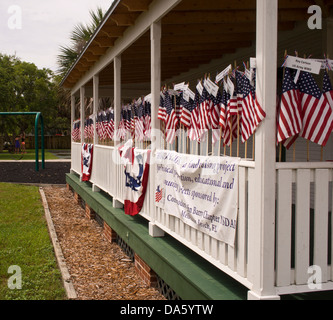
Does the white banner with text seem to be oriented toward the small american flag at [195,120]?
no

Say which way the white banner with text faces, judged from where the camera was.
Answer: facing the viewer and to the left of the viewer

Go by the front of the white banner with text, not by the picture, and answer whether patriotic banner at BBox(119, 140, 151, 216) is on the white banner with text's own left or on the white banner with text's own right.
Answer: on the white banner with text's own right

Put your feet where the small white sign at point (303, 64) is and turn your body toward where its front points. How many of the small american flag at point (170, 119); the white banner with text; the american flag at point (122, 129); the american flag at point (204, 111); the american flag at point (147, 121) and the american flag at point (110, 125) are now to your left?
0

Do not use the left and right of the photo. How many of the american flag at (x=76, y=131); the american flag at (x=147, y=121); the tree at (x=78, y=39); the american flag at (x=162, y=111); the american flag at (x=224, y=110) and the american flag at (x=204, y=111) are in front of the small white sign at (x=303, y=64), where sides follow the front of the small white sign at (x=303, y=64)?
0

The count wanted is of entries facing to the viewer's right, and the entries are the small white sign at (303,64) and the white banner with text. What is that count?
0

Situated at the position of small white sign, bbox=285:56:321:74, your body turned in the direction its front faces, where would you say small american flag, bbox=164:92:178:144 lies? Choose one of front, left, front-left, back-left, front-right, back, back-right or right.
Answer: back-right

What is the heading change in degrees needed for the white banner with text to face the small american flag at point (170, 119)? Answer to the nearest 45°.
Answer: approximately 135° to its right

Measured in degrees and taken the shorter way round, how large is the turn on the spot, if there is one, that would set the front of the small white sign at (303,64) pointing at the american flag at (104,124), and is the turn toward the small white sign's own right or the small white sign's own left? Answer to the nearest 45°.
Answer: approximately 135° to the small white sign's own right

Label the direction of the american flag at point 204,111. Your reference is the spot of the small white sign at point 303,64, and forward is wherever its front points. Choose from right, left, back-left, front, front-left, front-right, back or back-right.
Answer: back-right

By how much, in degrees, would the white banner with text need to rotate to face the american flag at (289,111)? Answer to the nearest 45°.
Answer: approximately 90° to its left

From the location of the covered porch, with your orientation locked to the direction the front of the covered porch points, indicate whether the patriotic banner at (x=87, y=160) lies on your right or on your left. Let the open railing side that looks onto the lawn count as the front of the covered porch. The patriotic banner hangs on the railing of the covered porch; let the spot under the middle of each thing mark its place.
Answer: on your right

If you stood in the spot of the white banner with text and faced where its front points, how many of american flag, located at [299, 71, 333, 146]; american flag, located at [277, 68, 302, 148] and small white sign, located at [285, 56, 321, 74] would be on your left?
3

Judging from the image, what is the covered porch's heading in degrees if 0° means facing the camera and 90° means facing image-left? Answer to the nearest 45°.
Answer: approximately 45°

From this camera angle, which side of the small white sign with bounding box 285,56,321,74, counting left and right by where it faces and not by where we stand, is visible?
front

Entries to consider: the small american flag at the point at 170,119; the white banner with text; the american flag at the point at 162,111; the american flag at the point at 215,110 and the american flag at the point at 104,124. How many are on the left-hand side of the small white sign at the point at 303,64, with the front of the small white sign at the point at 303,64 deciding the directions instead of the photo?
0

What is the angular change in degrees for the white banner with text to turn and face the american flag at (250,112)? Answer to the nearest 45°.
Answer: approximately 90° to its left
